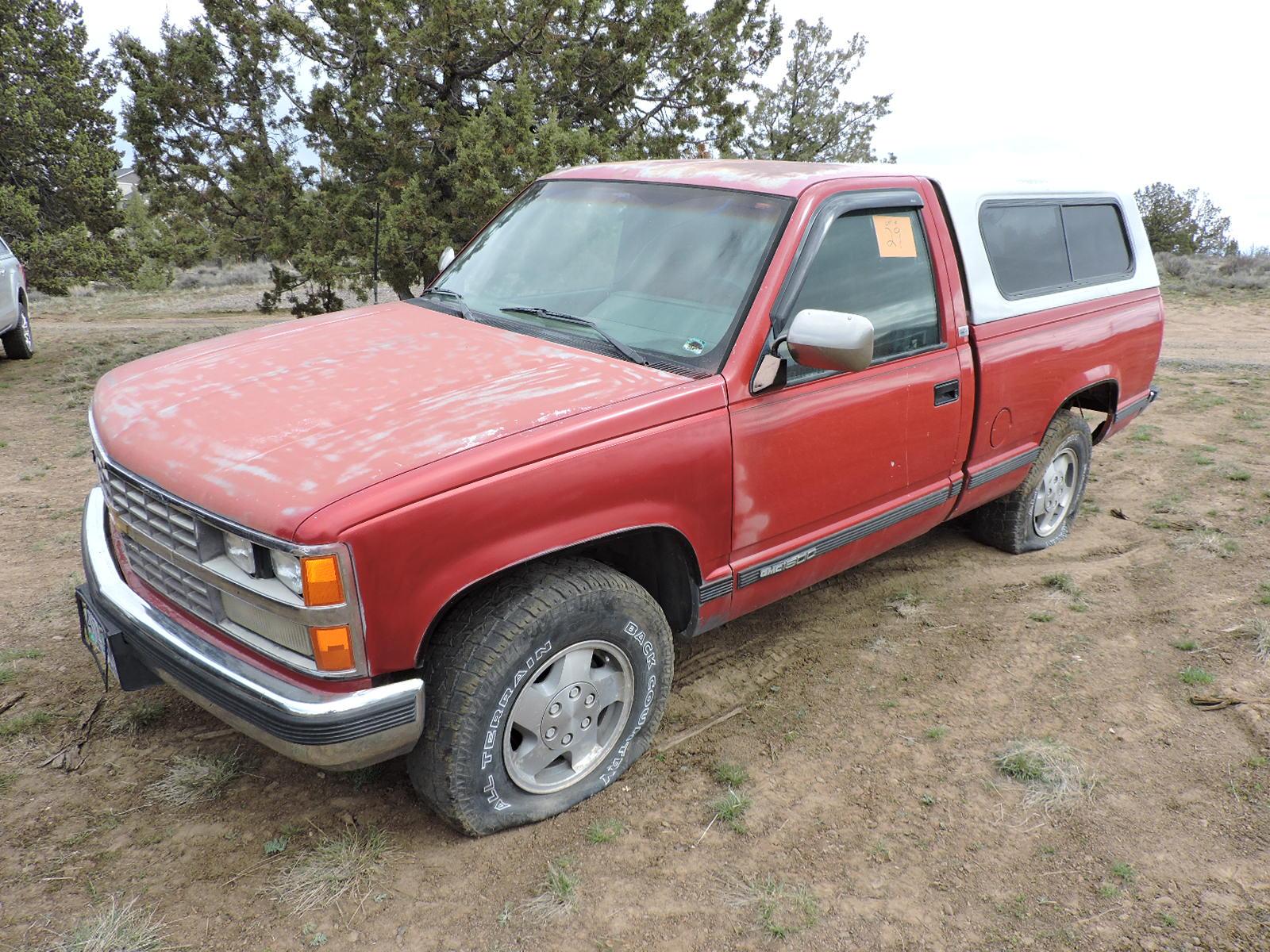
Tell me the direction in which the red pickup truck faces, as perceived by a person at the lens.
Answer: facing the viewer and to the left of the viewer

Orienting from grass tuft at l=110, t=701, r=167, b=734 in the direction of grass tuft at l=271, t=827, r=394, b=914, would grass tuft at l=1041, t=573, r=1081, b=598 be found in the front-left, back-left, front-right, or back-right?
front-left

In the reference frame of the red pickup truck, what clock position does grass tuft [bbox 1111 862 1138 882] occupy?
The grass tuft is roughly at 10 o'clock from the red pickup truck.

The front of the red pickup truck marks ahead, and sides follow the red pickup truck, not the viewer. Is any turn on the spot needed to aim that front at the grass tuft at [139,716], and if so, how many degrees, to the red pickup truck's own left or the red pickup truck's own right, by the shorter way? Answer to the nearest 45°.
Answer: approximately 45° to the red pickup truck's own right

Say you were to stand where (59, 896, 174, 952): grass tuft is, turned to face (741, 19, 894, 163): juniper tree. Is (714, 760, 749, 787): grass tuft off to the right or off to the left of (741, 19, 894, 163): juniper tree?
right

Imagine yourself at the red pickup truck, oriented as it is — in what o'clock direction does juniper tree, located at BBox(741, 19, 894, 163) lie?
The juniper tree is roughly at 5 o'clock from the red pickup truck.

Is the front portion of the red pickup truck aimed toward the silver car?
no

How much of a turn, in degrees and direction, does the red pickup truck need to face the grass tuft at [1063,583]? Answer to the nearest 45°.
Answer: approximately 180°

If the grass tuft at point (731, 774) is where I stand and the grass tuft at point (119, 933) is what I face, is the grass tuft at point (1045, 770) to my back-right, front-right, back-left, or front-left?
back-left

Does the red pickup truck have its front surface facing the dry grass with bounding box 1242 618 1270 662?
no

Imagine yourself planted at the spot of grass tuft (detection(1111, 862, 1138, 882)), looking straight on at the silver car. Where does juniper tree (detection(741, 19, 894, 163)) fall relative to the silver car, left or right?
right

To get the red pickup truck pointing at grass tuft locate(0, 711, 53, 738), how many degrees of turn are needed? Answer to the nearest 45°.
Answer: approximately 45° to its right

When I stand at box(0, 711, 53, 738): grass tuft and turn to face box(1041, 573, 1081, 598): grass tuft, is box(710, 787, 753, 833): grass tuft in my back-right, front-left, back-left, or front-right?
front-right

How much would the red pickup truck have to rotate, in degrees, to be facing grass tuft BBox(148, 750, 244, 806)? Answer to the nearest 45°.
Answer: approximately 45° to its right
